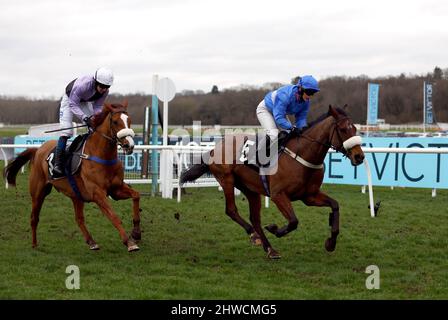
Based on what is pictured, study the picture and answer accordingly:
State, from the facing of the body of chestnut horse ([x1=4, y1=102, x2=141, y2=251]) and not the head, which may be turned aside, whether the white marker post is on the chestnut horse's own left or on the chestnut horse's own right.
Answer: on the chestnut horse's own left

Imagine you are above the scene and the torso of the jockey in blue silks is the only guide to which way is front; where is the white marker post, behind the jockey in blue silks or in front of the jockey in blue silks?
behind

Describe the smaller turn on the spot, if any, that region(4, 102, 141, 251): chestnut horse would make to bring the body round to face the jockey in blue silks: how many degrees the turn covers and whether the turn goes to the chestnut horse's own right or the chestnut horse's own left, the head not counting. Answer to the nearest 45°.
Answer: approximately 45° to the chestnut horse's own left

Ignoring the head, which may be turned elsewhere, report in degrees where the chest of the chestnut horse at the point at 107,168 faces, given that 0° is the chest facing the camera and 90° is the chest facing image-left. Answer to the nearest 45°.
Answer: approximately 315°

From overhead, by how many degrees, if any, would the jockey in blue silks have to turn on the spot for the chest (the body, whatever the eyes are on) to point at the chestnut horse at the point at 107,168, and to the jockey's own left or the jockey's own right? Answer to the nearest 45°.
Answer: approximately 135° to the jockey's own right

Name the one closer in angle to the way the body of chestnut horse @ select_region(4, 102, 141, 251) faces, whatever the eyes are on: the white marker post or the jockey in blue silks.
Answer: the jockey in blue silks

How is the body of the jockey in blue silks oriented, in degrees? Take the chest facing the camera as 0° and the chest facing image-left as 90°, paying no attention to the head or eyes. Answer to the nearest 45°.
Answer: approximately 315°

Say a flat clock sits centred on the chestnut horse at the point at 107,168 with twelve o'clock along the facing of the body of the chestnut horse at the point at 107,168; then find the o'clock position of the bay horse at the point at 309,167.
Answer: the bay horse at the point at 309,167 is roughly at 11 o'clock from the chestnut horse at the point at 107,168.
